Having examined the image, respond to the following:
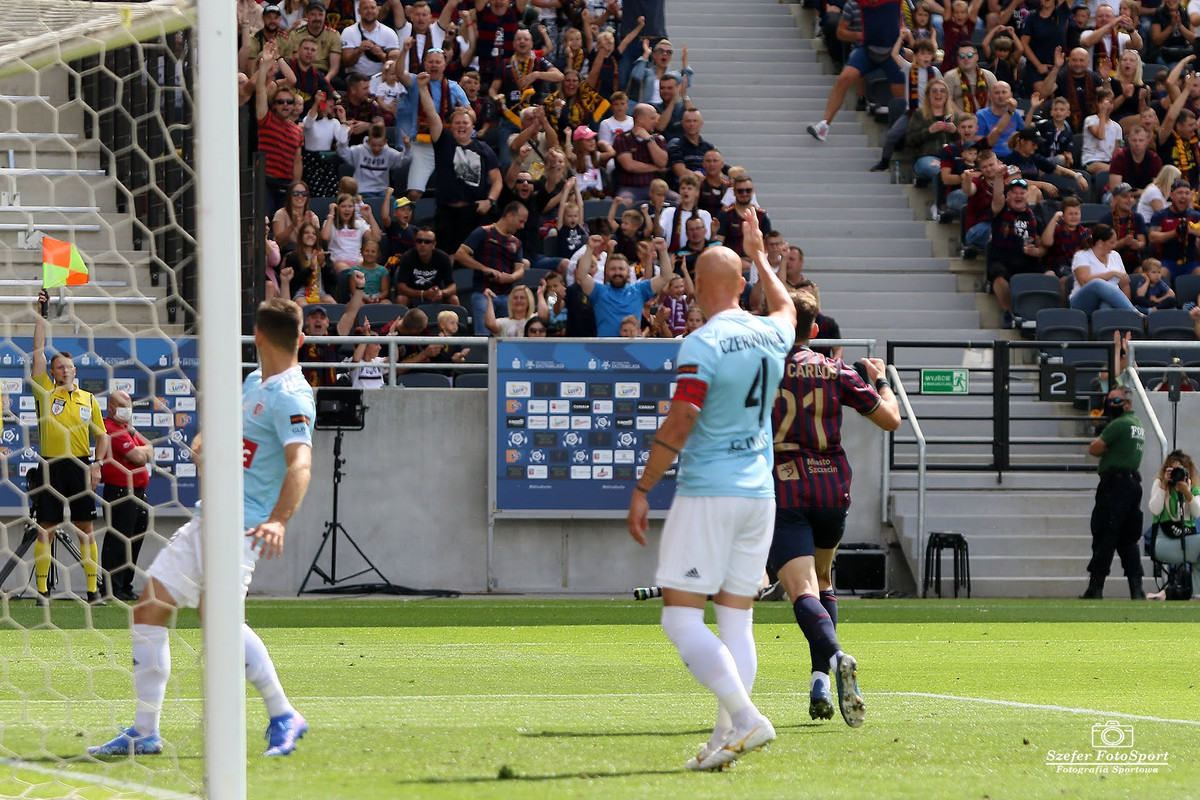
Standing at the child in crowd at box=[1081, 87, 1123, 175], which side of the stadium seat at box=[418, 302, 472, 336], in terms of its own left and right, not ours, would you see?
left

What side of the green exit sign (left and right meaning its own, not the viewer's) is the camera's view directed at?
front

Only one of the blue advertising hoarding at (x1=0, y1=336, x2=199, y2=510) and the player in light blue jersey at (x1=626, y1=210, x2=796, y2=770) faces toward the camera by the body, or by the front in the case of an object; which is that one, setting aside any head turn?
the blue advertising hoarding

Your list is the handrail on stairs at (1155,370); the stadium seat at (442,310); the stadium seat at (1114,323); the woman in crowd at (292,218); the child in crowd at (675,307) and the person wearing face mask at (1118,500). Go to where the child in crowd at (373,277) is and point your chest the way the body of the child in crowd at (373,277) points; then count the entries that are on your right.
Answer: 1

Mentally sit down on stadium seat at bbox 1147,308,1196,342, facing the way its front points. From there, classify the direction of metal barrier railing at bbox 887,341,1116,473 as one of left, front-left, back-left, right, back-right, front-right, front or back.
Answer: front-right

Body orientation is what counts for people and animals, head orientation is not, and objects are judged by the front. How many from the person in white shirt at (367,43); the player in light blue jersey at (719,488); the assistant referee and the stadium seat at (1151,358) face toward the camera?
3

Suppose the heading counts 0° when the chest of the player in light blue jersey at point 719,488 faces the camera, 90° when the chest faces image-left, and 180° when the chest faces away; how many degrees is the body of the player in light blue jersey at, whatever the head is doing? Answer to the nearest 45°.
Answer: approximately 135°

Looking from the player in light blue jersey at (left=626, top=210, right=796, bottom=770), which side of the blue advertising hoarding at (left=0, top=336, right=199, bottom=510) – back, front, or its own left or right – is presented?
front

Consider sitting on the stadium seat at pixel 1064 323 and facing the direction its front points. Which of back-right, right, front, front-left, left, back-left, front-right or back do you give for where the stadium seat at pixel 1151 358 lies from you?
left

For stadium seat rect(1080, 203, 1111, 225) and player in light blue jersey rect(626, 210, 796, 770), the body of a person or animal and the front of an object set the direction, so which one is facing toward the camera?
the stadium seat
